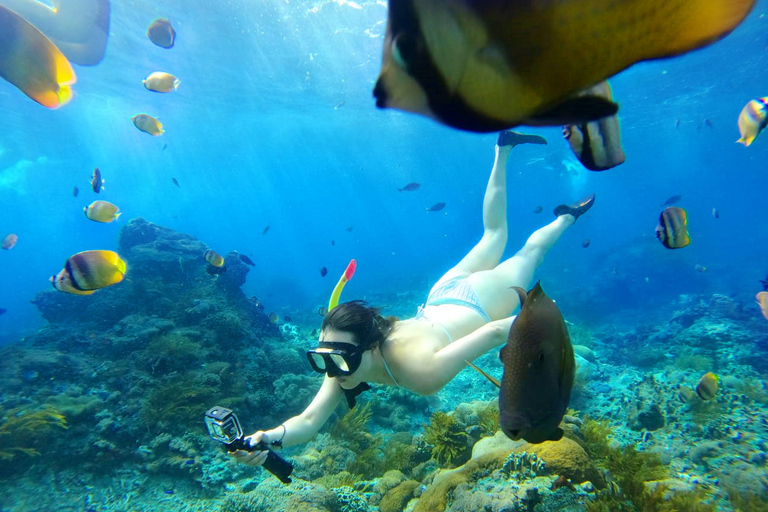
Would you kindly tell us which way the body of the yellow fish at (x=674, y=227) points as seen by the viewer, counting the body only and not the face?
to the viewer's left

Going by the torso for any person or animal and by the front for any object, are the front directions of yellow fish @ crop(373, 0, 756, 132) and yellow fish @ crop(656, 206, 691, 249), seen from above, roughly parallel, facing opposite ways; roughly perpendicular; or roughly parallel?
roughly parallel

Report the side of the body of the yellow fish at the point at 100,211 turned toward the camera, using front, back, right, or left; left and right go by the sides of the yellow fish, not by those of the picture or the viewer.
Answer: left

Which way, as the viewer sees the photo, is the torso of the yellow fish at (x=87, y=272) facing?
to the viewer's left

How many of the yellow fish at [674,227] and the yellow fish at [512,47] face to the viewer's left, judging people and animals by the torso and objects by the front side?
2

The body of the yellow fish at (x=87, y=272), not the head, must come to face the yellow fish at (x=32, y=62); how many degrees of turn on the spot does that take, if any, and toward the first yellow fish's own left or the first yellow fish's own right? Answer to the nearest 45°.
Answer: approximately 90° to the first yellow fish's own left

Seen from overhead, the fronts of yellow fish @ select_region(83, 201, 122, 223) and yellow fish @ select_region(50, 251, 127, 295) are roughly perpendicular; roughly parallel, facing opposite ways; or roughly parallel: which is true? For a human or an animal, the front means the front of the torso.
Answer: roughly parallel

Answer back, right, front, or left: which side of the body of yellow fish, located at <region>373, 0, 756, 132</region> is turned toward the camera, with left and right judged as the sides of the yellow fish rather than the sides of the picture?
left
